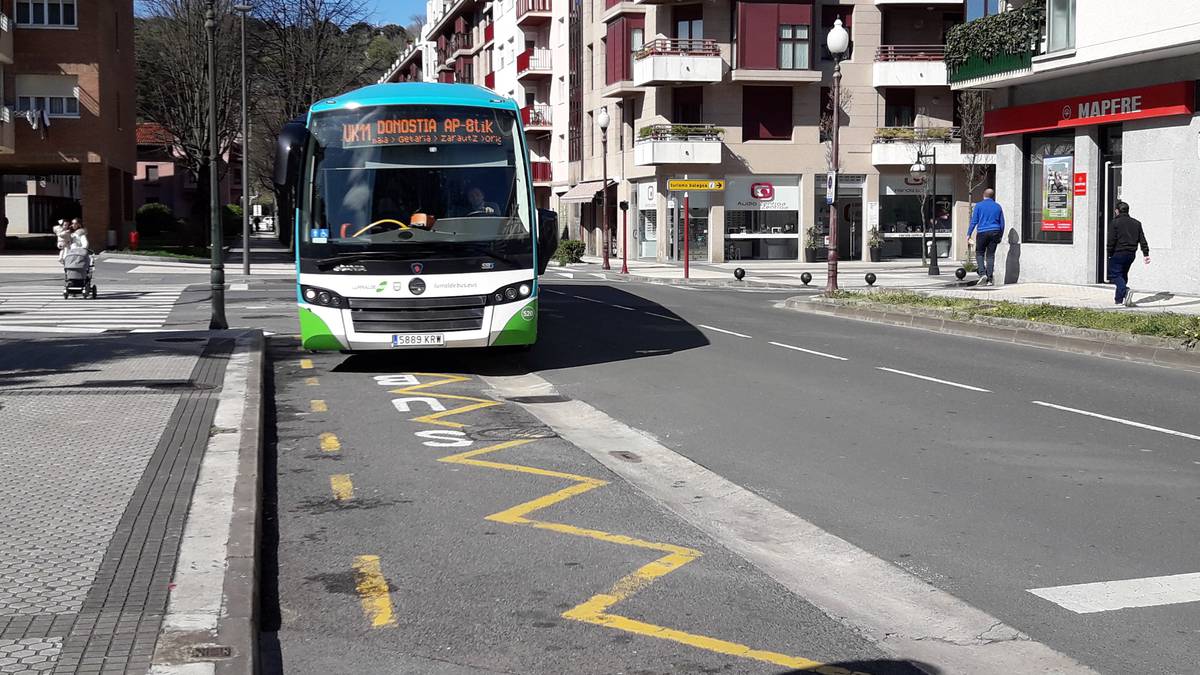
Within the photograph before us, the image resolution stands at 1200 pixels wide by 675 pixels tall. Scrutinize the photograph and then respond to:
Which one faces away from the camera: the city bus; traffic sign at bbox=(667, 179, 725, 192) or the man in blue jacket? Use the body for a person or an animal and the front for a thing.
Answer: the man in blue jacket

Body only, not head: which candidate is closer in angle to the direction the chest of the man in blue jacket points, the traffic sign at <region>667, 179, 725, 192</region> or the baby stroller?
the traffic sign

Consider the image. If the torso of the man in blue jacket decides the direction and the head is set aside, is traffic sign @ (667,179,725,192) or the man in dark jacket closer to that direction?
the traffic sign

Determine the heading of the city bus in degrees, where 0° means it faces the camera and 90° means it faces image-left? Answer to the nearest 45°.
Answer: approximately 0°

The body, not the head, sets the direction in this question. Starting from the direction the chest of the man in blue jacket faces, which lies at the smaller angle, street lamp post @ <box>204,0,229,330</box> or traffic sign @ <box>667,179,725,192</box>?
the traffic sign

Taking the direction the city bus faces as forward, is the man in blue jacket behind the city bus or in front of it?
behind

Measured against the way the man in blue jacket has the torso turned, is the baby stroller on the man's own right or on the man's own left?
on the man's own left

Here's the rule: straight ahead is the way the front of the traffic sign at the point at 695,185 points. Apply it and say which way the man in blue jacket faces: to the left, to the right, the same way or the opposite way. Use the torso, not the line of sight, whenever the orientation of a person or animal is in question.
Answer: the opposite way

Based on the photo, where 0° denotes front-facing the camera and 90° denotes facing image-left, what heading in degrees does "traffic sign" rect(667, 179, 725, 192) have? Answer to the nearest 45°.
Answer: approximately 0°

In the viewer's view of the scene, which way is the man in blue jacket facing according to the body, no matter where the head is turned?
away from the camera

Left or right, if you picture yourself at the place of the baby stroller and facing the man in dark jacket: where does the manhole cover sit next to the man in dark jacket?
right

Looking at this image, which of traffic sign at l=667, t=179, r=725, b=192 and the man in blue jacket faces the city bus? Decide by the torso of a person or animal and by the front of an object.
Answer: the traffic sign

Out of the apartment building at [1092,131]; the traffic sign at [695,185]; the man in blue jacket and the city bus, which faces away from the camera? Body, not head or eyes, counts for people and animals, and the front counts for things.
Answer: the man in blue jacket
